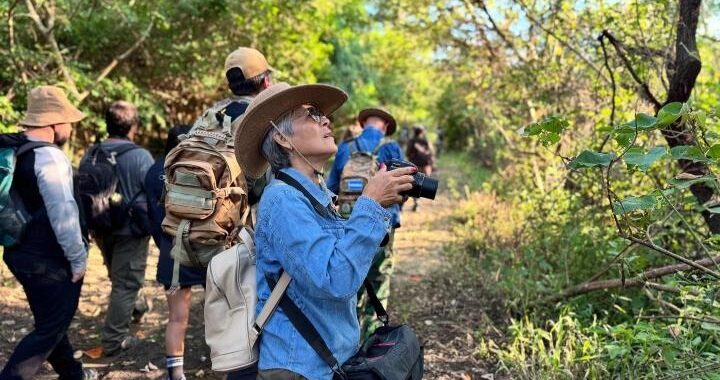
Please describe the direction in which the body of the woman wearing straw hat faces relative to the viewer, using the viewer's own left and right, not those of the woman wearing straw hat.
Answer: facing to the right of the viewer

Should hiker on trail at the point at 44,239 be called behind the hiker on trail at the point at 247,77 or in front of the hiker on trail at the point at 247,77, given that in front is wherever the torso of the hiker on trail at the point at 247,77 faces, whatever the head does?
behind

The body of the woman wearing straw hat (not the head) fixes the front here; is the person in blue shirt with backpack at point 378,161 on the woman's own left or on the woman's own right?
on the woman's own left

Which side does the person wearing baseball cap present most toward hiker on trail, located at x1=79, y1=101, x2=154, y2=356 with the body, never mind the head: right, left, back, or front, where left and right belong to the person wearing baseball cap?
left

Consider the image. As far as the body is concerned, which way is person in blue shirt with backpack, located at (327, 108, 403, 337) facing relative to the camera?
away from the camera

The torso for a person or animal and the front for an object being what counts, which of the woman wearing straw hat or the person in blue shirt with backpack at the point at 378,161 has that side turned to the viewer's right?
the woman wearing straw hat

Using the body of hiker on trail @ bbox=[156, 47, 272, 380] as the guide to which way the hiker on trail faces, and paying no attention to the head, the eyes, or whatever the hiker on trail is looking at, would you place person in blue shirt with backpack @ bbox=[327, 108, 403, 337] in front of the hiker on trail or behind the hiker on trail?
in front

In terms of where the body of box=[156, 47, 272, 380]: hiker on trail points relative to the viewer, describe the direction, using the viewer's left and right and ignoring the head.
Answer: facing away from the viewer and to the right of the viewer

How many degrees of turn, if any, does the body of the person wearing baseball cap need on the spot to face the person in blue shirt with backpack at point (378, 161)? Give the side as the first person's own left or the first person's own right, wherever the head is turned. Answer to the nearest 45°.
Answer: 0° — they already face them

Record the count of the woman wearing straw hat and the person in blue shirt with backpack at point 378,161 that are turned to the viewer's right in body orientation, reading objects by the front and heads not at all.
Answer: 1

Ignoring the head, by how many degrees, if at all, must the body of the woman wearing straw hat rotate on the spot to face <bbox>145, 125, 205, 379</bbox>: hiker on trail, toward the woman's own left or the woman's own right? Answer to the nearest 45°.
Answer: approximately 135° to the woman's own left

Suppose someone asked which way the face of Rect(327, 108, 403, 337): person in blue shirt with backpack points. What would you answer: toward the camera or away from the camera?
away from the camera

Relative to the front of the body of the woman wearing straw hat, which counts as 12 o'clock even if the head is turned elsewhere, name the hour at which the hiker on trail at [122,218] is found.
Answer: The hiker on trail is roughly at 8 o'clock from the woman wearing straw hat.

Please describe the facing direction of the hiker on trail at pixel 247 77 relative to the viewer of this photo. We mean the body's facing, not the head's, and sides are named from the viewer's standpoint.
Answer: facing away from the viewer and to the right of the viewer

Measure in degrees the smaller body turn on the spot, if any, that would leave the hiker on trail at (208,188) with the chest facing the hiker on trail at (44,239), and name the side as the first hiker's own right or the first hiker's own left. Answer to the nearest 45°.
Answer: approximately 135° to the first hiker's own left

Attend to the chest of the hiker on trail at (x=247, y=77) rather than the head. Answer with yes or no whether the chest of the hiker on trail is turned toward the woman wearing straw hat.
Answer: no

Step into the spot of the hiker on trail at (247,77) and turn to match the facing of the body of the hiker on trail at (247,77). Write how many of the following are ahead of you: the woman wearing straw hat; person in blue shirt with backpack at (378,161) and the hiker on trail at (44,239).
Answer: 1

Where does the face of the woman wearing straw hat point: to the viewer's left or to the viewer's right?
to the viewer's right
